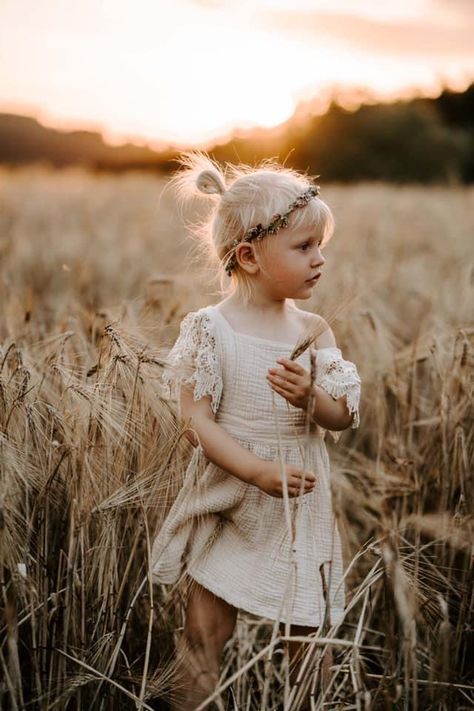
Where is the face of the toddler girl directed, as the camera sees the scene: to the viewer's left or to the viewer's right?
to the viewer's right

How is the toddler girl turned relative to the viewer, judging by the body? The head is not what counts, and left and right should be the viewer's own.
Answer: facing the viewer and to the right of the viewer
